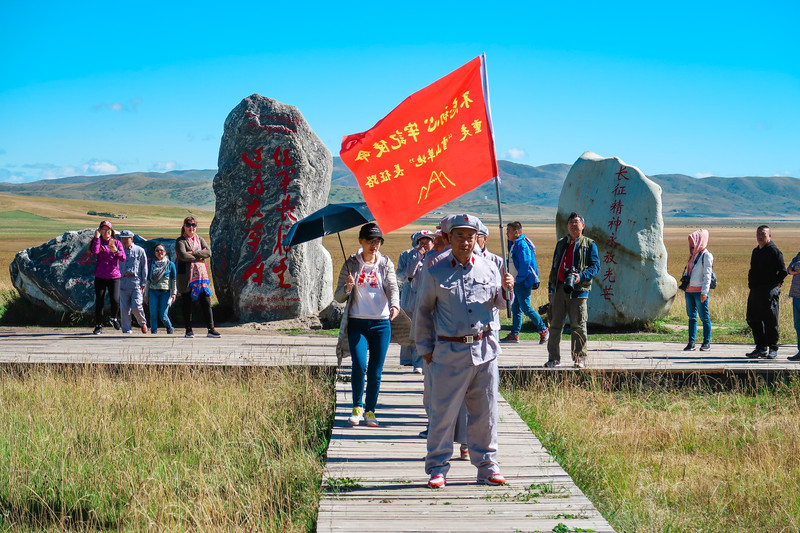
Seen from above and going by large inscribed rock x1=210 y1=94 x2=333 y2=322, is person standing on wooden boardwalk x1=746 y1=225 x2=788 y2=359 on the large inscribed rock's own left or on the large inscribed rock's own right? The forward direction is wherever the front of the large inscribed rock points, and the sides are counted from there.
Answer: on the large inscribed rock's own left

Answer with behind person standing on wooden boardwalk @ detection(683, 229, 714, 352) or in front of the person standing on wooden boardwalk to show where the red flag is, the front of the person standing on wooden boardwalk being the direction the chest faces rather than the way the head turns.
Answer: in front

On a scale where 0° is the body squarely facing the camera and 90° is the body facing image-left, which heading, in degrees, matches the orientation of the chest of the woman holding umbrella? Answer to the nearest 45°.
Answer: approximately 0°

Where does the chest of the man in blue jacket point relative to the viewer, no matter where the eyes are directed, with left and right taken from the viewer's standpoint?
facing to the left of the viewer

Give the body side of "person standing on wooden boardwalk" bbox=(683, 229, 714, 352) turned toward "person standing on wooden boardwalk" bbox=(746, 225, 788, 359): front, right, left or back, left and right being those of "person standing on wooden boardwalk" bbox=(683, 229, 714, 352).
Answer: left

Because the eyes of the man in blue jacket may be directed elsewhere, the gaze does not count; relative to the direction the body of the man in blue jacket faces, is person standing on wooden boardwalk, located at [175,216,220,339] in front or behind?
in front

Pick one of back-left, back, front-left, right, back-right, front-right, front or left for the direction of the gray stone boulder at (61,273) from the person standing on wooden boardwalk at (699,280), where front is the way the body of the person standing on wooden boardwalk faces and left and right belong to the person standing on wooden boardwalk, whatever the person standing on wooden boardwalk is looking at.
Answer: front-right
